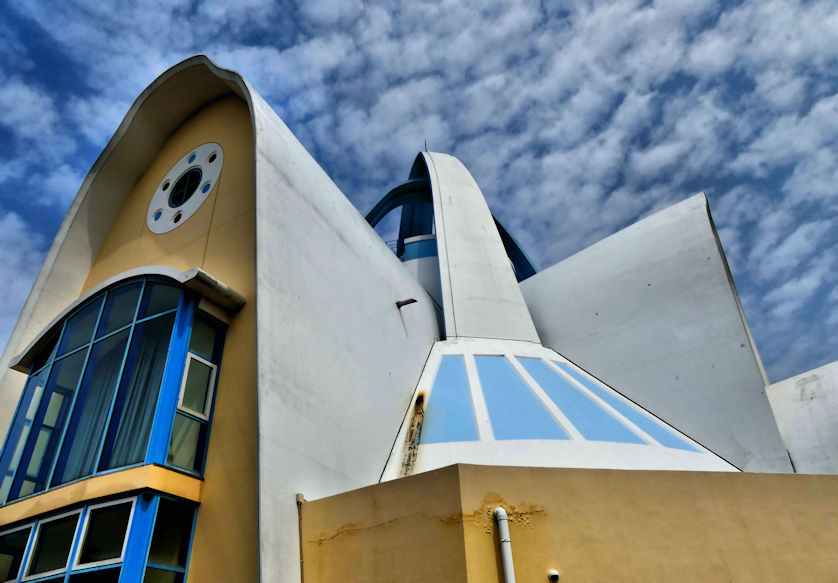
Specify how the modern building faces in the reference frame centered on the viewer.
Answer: facing the viewer and to the left of the viewer
